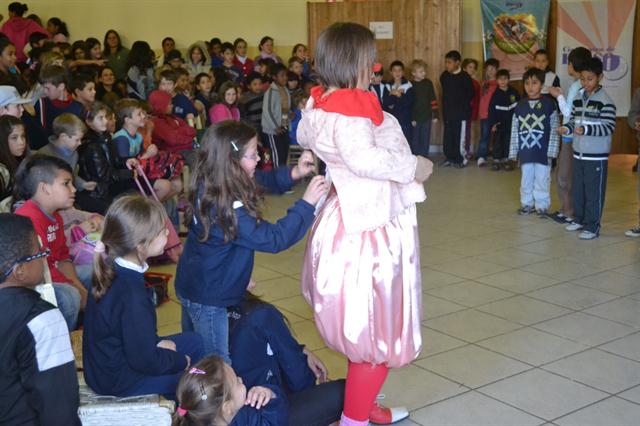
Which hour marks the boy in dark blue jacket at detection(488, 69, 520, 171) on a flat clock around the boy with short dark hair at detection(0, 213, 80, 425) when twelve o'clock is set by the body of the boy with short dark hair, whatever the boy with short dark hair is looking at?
The boy in dark blue jacket is roughly at 12 o'clock from the boy with short dark hair.

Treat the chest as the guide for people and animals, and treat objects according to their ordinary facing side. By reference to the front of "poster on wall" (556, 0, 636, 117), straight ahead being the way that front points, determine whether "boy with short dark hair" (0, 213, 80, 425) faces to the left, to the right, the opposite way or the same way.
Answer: the opposite way

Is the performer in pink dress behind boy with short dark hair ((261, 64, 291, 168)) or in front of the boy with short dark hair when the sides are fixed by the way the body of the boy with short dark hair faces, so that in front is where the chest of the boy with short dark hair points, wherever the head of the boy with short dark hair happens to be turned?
in front

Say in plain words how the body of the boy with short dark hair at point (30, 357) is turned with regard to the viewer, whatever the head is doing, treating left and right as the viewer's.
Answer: facing away from the viewer and to the right of the viewer

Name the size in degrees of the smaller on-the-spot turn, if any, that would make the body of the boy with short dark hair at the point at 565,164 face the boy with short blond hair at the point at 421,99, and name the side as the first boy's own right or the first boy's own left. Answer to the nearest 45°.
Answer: approximately 45° to the first boy's own right

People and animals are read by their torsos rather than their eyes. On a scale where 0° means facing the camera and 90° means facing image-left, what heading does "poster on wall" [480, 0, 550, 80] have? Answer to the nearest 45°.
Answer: approximately 0°

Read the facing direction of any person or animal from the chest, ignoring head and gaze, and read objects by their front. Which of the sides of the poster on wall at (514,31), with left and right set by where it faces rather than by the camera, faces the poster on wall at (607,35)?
left

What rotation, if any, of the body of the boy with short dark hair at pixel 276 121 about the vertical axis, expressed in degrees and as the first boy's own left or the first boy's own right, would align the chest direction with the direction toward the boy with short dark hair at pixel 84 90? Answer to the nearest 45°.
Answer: approximately 90° to the first boy's own right

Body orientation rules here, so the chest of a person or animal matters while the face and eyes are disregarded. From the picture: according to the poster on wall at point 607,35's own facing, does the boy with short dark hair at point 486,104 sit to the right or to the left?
on its right

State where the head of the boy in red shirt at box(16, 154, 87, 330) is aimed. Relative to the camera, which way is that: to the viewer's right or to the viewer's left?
to the viewer's right
